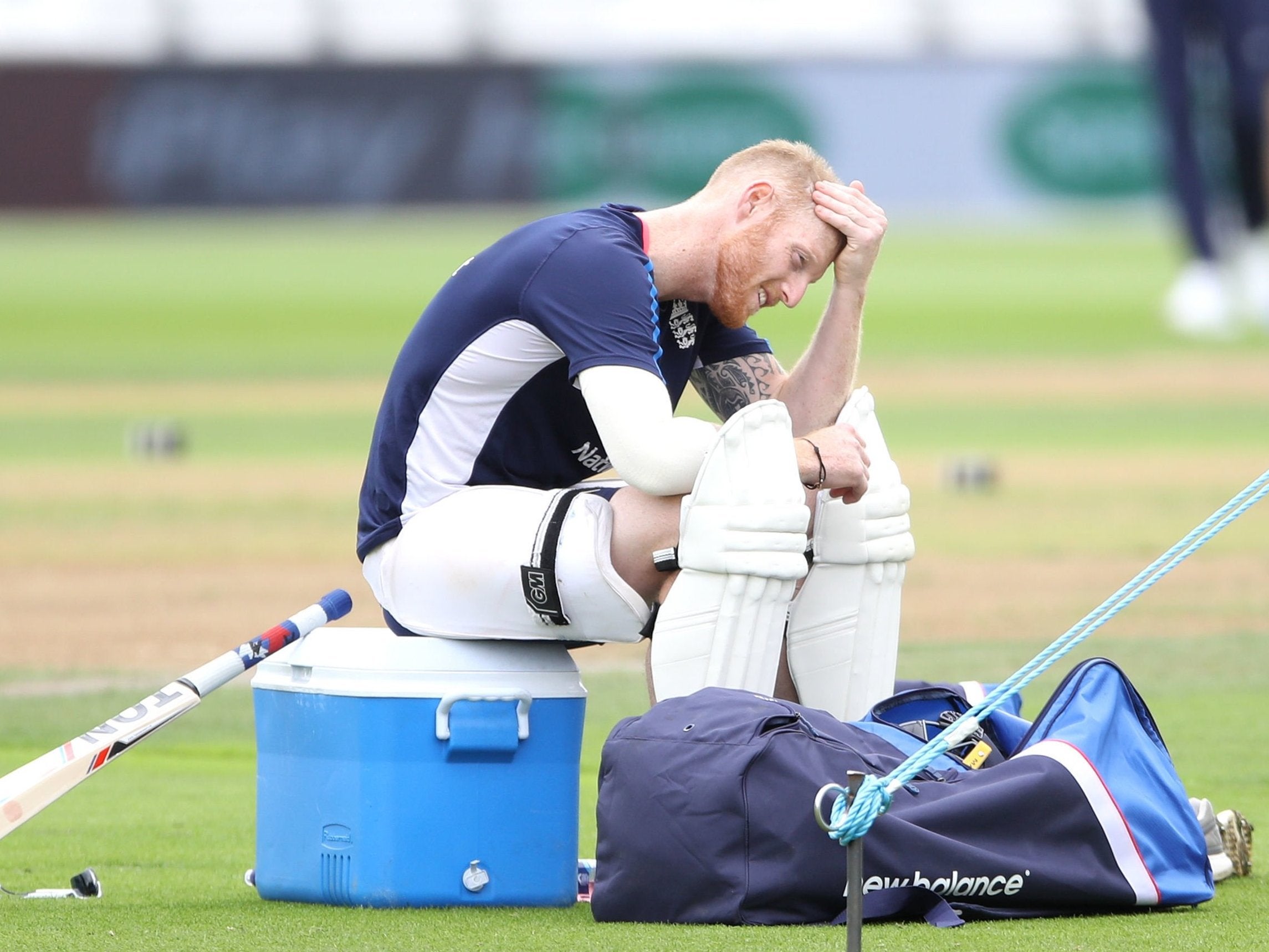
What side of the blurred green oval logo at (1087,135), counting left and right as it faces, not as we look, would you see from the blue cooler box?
front

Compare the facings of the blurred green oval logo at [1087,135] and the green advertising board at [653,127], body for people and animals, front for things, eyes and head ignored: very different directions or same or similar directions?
same or similar directions

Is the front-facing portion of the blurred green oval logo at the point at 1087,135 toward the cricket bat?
yes

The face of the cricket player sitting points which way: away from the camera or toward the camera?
toward the camera

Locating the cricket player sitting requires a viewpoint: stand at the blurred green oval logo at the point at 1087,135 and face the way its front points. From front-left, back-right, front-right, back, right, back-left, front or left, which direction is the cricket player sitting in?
front

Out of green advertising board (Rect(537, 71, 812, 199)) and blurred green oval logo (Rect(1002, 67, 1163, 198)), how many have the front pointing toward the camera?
2

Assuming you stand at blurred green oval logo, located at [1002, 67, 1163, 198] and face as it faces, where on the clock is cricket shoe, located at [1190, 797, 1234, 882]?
The cricket shoe is roughly at 12 o'clock from the blurred green oval logo.

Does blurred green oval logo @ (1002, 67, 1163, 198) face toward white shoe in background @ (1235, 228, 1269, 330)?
yes

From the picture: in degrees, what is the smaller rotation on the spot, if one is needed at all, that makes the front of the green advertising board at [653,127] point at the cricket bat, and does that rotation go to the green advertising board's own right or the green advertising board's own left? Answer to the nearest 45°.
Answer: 0° — it already faces it

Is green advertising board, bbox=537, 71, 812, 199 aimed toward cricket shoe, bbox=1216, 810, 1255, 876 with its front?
yes

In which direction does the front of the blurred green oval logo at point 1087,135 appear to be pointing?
toward the camera

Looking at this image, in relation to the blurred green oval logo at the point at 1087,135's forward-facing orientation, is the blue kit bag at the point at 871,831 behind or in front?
in front

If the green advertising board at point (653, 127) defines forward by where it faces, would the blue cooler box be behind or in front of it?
in front

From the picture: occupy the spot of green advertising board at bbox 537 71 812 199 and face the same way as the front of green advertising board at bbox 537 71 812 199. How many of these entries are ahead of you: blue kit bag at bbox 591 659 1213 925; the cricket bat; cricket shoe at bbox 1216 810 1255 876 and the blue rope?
4

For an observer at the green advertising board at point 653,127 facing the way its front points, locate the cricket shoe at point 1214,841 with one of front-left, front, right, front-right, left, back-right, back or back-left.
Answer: front

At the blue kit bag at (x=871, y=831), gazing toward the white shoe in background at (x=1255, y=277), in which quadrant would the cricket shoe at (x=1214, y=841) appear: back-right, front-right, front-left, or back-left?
front-right

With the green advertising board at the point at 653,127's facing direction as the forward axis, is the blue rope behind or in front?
in front

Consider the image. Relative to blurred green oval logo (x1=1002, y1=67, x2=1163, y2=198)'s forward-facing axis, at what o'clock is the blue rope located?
The blue rope is roughly at 12 o'clock from the blurred green oval logo.
